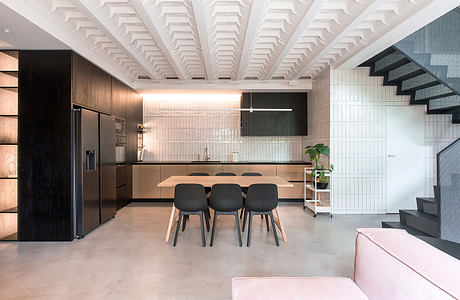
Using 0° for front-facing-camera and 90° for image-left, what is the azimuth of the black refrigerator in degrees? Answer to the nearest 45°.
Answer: approximately 315°

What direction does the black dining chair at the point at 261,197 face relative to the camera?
away from the camera

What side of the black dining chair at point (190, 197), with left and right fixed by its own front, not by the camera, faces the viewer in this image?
back

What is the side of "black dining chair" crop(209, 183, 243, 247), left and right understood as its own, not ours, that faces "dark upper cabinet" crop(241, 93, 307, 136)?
front

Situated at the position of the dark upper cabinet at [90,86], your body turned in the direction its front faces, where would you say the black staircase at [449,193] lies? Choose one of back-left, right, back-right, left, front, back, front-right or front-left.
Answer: front

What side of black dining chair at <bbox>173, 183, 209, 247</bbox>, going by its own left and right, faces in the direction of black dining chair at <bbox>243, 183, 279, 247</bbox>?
right

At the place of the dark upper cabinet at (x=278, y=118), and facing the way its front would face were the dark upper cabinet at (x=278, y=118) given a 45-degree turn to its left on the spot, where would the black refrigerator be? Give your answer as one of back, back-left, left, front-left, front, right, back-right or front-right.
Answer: right

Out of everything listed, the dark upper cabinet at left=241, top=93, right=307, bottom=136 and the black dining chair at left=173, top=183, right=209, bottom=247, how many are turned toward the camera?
1

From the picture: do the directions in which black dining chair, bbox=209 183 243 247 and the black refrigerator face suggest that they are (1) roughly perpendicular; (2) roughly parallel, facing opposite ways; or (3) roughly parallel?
roughly perpendicular

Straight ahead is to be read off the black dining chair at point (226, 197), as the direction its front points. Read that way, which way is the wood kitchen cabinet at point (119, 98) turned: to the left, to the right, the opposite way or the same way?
to the right

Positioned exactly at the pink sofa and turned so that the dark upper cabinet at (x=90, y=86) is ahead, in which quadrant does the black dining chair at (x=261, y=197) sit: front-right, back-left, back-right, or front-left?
front-right

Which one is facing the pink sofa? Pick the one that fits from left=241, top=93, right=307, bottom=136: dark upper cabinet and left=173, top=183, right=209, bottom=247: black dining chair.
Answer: the dark upper cabinet

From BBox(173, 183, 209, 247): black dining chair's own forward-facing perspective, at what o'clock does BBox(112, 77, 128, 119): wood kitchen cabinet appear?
The wood kitchen cabinet is roughly at 11 o'clock from the black dining chair.

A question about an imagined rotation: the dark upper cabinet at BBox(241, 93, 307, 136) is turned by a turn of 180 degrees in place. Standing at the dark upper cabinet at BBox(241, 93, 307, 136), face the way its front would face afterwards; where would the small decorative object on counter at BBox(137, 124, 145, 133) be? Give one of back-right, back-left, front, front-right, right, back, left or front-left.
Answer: left

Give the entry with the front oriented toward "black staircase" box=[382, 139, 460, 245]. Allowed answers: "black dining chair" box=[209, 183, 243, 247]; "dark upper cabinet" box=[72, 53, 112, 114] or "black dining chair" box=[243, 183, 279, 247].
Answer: the dark upper cabinet

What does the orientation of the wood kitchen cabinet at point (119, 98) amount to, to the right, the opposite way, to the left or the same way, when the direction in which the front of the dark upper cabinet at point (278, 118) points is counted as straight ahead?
to the left

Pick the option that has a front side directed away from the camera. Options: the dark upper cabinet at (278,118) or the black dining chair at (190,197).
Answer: the black dining chair

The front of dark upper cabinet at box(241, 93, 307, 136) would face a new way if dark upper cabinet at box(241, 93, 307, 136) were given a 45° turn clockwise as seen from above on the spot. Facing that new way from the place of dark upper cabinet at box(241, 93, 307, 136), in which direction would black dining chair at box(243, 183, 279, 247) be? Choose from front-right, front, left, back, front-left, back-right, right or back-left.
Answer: front-left

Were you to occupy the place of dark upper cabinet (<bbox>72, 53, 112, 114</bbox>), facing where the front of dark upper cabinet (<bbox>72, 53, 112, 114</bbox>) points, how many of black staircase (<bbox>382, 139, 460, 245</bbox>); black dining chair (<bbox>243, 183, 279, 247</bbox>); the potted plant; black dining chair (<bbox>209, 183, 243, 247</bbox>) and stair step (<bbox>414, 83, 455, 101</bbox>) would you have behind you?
0

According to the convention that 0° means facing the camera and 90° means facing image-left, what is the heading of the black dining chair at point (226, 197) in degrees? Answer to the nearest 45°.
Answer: approximately 180°

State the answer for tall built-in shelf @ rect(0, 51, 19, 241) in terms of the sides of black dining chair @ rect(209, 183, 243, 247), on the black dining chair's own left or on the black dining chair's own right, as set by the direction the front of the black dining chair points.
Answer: on the black dining chair's own left

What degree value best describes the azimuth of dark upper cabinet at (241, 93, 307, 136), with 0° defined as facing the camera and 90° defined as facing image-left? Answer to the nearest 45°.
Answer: approximately 0°
